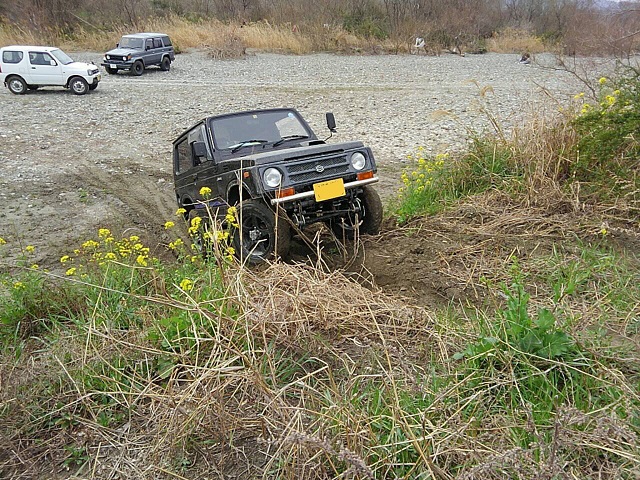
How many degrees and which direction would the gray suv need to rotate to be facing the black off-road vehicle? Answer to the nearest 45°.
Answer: approximately 45° to its left

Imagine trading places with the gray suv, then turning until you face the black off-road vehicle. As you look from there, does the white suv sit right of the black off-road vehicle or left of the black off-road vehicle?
right

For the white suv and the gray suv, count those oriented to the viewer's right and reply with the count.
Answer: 1

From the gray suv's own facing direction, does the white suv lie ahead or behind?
ahead

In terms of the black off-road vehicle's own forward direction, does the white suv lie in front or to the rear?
to the rear

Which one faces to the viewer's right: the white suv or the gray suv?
the white suv

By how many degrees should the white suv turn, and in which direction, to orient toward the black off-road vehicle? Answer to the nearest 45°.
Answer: approximately 90° to its right

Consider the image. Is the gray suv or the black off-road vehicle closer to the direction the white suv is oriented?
the gray suv

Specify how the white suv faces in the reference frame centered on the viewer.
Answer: facing to the right of the viewer

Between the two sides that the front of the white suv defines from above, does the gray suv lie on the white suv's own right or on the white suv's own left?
on the white suv's own left

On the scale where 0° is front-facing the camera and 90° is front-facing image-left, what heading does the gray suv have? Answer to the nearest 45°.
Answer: approximately 45°
